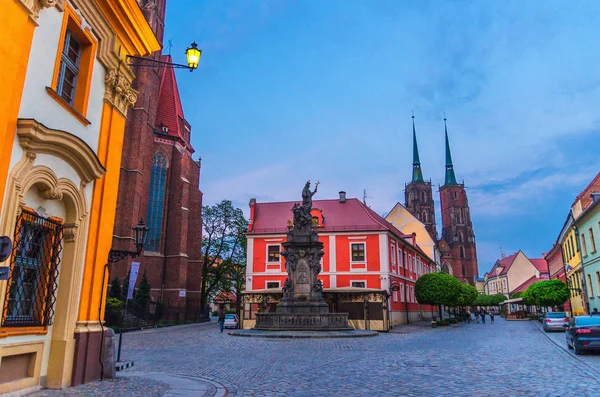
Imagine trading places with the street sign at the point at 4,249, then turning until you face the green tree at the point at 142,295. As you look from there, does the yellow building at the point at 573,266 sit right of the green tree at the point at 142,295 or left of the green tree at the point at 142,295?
right

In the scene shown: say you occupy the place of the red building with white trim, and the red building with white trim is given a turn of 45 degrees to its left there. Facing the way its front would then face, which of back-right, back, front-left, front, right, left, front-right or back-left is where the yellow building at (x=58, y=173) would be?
front-right

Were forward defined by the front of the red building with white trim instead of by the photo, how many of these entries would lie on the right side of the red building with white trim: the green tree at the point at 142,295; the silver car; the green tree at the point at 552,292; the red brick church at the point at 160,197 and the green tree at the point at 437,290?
2

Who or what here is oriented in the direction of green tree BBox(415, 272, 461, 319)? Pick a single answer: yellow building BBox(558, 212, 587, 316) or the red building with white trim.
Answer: the yellow building

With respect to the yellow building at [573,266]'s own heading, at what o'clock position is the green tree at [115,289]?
The green tree is roughly at 10 o'clock from the yellow building.

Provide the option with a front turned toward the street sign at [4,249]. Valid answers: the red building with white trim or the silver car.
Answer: the red building with white trim

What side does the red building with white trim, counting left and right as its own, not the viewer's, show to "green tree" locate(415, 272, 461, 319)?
left

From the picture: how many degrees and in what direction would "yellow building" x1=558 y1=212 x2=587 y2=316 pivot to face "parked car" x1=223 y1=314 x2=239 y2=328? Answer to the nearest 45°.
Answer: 0° — it already faces it

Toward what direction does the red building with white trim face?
toward the camera

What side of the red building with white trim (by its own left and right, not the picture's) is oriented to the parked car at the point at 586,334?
front

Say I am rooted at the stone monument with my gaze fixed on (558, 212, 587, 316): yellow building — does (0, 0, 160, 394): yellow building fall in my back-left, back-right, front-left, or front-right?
back-right

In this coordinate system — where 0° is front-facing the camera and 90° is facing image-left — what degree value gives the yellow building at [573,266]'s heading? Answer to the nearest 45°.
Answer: approximately 45°

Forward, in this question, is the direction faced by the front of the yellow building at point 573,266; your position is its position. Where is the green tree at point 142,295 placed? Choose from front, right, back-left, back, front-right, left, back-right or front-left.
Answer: front

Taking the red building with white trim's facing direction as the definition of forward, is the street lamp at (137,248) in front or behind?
in front
